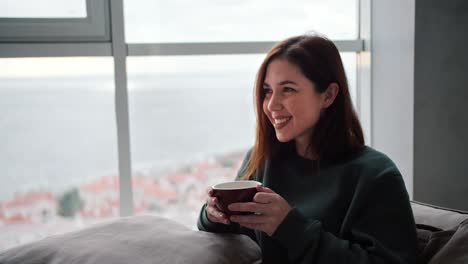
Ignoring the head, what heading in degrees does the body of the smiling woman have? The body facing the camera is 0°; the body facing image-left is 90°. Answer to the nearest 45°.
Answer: approximately 45°

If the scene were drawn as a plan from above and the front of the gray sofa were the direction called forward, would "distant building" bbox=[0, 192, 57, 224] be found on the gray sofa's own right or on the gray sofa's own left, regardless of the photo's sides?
on the gray sofa's own right

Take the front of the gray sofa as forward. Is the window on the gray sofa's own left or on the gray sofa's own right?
on the gray sofa's own right
